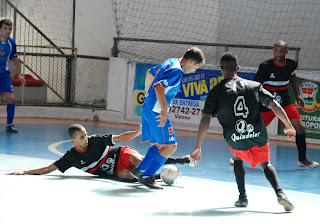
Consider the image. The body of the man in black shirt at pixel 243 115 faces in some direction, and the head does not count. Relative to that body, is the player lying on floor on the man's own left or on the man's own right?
on the man's own left

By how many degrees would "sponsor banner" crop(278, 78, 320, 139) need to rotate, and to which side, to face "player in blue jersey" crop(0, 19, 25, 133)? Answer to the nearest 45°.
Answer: approximately 90° to its right

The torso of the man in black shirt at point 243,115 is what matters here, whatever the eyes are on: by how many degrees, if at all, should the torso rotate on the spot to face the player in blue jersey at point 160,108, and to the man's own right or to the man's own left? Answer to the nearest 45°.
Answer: approximately 45° to the man's own left

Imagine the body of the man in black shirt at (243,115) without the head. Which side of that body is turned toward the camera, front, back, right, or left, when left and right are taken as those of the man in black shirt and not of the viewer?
back

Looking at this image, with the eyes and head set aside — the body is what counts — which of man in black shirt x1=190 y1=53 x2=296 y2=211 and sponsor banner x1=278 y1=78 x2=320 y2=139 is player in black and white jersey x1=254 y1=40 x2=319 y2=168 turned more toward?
the man in black shirt

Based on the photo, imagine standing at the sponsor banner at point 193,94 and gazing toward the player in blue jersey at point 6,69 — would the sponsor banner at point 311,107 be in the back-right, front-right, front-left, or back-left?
back-left

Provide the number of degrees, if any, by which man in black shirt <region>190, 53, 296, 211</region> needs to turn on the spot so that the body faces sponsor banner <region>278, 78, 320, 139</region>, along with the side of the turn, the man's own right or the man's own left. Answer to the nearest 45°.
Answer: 0° — they already face it

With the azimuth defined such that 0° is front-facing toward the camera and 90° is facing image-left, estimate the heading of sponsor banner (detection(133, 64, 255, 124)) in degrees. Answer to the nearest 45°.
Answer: approximately 0°
